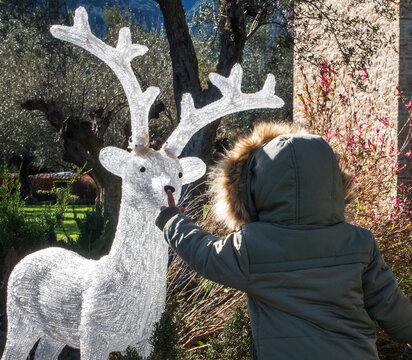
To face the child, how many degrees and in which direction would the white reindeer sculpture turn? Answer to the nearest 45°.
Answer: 0° — it already faces them

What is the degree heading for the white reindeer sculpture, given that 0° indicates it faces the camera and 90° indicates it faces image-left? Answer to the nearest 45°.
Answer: approximately 315°

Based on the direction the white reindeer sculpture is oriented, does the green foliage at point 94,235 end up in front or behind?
behind

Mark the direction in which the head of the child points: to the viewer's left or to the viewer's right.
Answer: to the viewer's left

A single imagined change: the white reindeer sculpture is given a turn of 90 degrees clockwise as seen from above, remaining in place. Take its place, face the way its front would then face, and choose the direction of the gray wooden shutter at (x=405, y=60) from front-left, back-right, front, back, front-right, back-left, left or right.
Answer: back

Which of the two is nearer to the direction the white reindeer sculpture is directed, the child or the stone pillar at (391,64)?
the child

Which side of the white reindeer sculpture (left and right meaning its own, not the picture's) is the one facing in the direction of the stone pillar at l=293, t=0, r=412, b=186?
left

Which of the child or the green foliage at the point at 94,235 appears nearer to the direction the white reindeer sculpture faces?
the child
